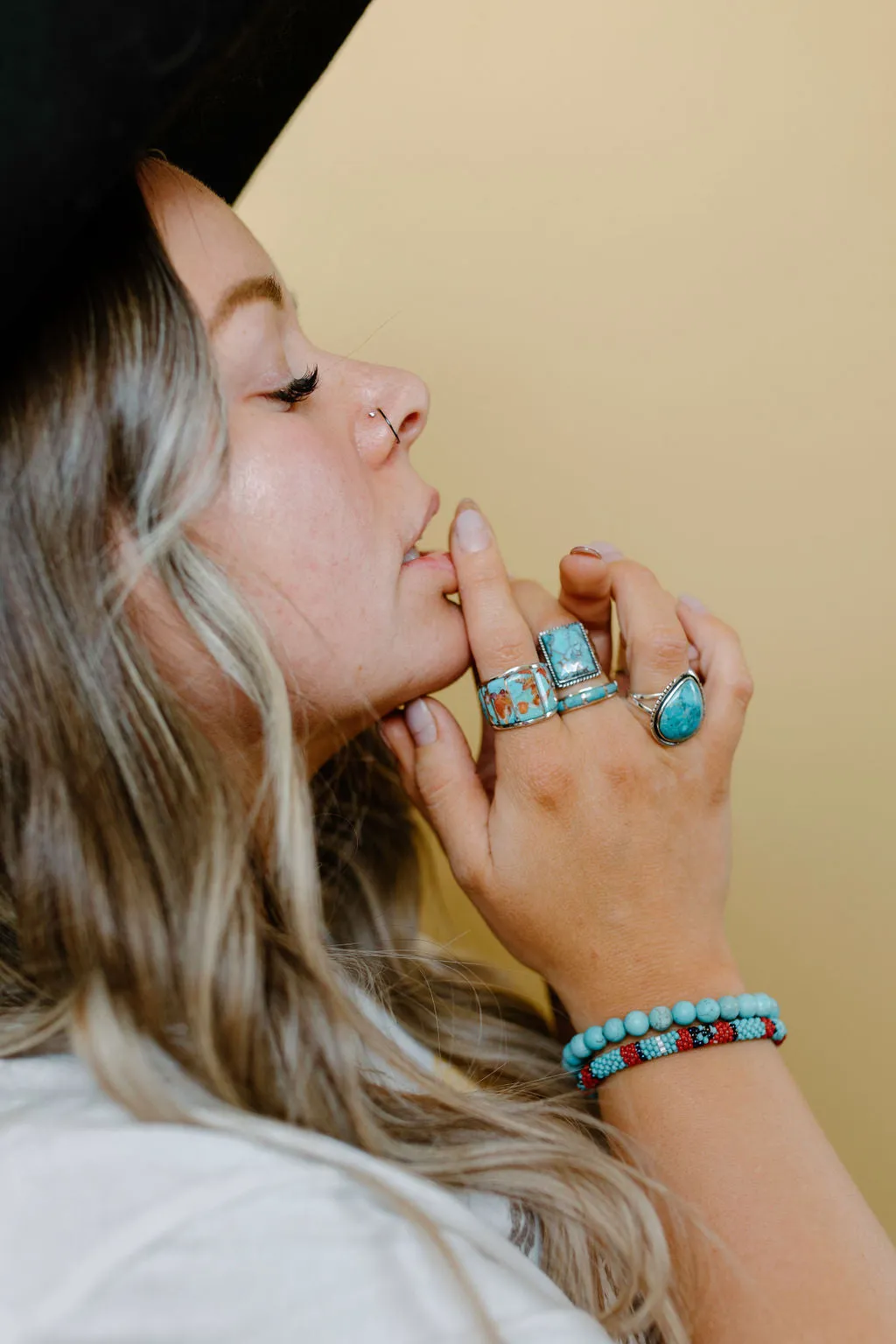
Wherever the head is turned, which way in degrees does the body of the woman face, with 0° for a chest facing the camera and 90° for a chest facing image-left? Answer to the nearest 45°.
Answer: approximately 270°

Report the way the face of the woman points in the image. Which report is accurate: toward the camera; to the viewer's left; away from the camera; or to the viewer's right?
to the viewer's right
